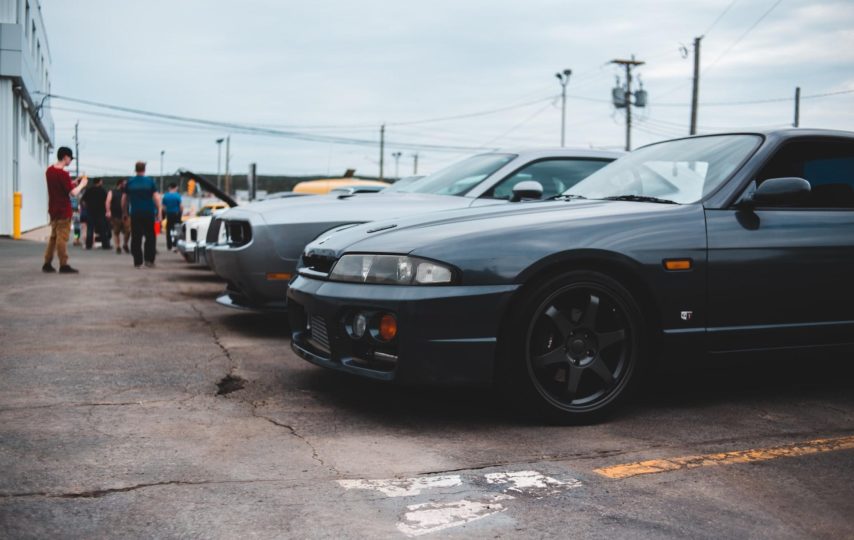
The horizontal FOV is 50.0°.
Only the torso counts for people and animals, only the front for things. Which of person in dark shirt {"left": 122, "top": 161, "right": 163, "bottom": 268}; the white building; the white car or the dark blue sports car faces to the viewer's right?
the white building

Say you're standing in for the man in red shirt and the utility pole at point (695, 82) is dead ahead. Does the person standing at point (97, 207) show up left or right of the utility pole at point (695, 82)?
left

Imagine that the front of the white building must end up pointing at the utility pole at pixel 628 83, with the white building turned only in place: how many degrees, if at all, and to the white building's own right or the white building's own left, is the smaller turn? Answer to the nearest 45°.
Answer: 0° — it already faces it

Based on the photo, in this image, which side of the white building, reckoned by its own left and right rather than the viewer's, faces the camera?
right

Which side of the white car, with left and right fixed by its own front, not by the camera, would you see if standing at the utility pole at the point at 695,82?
back

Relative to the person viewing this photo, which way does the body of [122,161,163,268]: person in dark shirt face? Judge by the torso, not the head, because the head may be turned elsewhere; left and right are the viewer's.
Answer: facing away from the viewer

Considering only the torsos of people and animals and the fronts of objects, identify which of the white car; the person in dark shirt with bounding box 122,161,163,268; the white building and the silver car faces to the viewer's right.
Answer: the white building

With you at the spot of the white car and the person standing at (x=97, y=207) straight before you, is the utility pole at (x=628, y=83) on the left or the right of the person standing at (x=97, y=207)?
right

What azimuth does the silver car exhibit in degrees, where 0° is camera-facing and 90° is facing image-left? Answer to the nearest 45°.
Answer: approximately 45°
